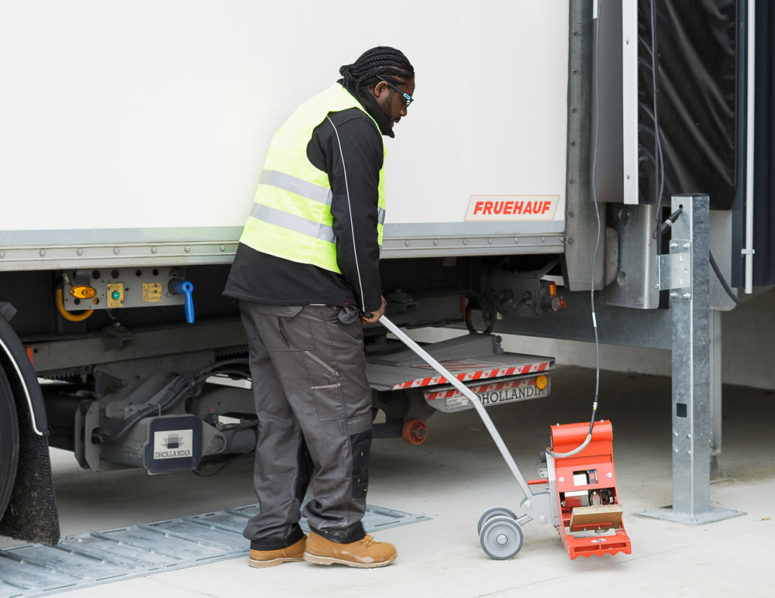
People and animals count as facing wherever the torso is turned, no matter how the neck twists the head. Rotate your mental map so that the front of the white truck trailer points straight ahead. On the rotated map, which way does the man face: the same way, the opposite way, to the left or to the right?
the opposite way

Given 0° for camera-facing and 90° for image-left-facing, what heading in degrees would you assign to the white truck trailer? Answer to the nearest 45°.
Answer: approximately 90°

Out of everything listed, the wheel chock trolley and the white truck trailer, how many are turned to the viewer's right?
1

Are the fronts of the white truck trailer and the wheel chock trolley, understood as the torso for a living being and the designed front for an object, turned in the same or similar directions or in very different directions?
very different directions

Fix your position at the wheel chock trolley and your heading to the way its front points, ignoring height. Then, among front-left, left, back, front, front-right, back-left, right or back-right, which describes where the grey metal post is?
front-left

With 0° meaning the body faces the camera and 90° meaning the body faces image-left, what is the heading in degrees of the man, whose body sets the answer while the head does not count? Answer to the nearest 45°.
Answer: approximately 270°

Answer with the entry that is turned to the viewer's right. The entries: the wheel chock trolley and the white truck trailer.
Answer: the wheel chock trolley

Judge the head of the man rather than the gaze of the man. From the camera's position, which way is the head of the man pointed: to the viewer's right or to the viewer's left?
to the viewer's right

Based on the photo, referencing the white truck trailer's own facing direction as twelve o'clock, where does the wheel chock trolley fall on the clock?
The wheel chock trolley is roughly at 7 o'clock from the white truck trailer.

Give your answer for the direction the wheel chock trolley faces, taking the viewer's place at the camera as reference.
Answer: facing to the right of the viewer
